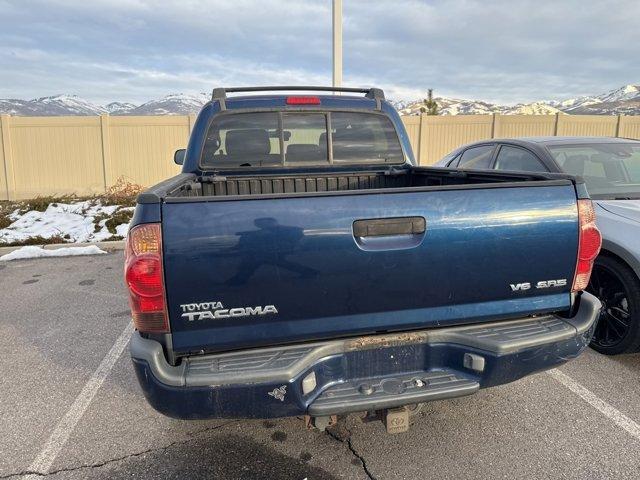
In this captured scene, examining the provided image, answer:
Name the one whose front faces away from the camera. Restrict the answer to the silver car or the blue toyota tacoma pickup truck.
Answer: the blue toyota tacoma pickup truck

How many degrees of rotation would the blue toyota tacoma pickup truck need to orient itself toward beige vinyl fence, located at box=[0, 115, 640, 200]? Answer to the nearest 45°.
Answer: approximately 45° to its left

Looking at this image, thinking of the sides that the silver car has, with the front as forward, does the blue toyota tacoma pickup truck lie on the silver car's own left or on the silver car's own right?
on the silver car's own right

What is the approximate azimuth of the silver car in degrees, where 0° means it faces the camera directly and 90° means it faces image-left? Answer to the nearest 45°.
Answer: approximately 315°

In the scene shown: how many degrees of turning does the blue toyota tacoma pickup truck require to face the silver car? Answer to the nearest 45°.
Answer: approximately 45° to its right

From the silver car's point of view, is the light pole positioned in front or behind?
behind

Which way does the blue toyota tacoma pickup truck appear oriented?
away from the camera

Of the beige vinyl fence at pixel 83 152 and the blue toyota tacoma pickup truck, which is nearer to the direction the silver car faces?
the blue toyota tacoma pickup truck

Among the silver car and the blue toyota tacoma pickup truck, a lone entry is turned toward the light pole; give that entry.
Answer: the blue toyota tacoma pickup truck

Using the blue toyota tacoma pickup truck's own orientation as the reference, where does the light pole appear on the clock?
The light pole is roughly at 12 o'clock from the blue toyota tacoma pickup truck.

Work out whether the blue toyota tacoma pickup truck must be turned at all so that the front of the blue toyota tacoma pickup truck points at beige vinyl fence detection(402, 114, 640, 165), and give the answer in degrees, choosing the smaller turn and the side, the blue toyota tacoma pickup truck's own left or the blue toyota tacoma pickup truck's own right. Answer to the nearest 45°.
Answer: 0° — it already faces it
